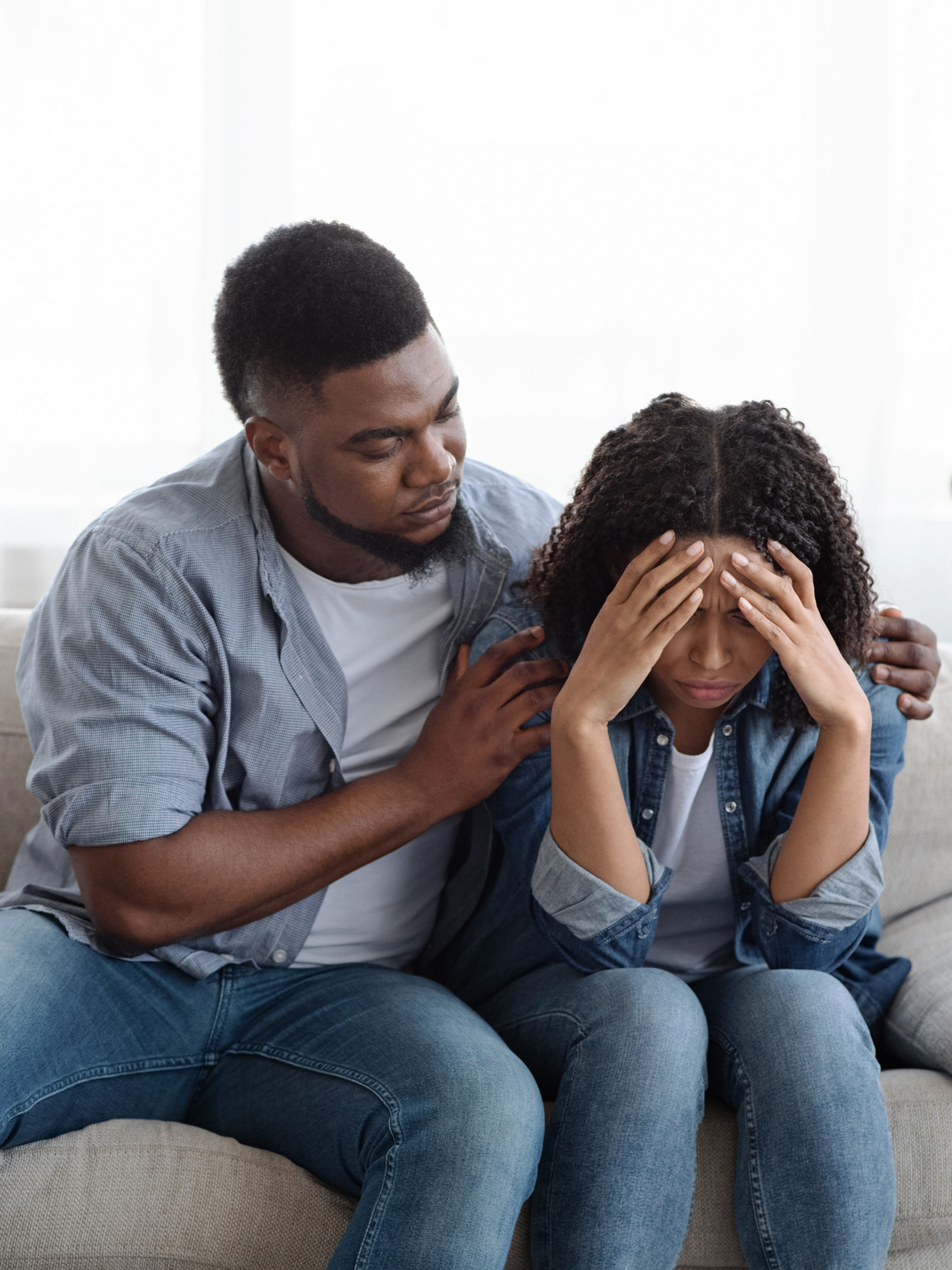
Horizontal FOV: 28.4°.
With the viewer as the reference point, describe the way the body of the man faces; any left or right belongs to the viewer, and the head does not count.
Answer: facing the viewer and to the right of the viewer

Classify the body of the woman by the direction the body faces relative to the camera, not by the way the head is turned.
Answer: toward the camera

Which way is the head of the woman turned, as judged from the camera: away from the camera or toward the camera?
toward the camera

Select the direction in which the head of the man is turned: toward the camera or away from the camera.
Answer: toward the camera

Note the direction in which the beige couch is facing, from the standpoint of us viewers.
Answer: facing the viewer
